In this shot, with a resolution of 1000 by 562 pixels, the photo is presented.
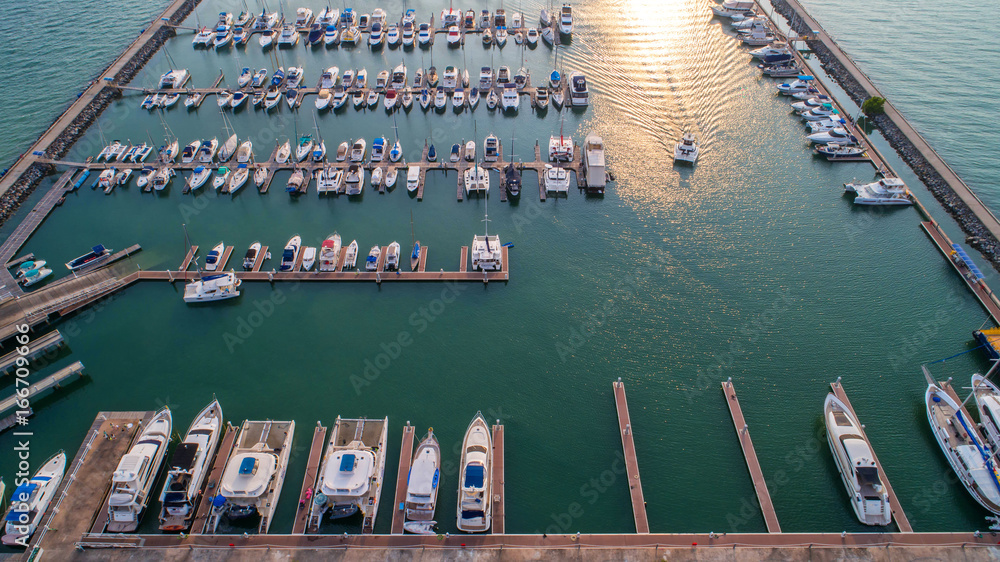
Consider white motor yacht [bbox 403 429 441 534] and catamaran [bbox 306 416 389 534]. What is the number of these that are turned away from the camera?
2

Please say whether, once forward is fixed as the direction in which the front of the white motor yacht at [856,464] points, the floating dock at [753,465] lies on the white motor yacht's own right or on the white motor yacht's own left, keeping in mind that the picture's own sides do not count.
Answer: on the white motor yacht's own left

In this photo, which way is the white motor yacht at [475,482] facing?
away from the camera

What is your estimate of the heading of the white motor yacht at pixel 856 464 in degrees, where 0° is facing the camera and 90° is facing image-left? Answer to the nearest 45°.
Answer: approximately 135°

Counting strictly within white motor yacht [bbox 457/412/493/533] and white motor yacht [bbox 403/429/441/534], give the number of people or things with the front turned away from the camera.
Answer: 2

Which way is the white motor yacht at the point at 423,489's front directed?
away from the camera

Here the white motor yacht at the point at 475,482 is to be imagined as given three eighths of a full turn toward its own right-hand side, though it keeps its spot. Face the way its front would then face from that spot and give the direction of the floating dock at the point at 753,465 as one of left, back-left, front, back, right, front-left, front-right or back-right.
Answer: front-left

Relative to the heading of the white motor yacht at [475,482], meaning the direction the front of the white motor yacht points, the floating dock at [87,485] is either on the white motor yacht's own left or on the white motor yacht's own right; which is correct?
on the white motor yacht's own left

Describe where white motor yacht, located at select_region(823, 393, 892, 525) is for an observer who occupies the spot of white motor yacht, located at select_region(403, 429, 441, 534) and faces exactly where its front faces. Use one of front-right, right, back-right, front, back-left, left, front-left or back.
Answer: right

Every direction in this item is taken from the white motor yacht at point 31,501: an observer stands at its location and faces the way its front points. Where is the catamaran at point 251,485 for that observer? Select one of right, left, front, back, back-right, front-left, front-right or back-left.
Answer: right

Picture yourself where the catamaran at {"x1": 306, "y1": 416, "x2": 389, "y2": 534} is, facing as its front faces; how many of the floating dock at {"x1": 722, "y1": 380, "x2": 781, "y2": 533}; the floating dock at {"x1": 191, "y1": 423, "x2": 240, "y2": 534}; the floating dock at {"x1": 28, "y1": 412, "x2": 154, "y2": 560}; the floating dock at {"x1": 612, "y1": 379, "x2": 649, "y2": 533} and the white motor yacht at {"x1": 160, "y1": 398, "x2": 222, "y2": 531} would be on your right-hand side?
2

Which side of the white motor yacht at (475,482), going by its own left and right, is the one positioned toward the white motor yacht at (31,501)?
left

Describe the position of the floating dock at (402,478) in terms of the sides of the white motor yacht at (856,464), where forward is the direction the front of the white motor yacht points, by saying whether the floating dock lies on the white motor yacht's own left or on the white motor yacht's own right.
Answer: on the white motor yacht's own left

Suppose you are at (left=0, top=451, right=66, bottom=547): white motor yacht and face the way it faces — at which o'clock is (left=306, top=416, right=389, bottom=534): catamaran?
The catamaran is roughly at 3 o'clock from the white motor yacht.

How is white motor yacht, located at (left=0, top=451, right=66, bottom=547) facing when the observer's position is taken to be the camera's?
facing away from the viewer and to the right of the viewer

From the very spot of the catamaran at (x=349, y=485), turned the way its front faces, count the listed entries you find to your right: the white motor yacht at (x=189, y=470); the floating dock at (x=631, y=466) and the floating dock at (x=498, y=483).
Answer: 2

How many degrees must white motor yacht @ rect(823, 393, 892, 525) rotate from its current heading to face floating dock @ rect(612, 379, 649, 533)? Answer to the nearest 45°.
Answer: approximately 90° to its left

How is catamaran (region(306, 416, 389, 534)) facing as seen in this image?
away from the camera
